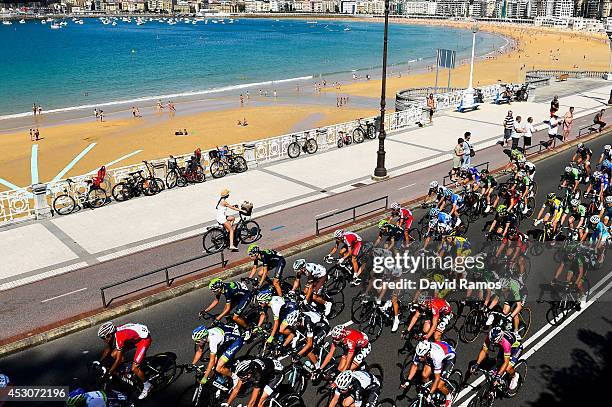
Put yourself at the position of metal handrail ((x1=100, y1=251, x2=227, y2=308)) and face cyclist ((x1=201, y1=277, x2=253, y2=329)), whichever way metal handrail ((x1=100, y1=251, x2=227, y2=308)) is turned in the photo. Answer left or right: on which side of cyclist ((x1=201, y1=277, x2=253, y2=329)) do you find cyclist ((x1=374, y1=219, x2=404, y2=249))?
left

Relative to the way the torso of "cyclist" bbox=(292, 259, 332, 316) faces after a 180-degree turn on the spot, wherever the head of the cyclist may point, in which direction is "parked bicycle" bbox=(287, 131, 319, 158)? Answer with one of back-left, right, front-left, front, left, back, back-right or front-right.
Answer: front-left

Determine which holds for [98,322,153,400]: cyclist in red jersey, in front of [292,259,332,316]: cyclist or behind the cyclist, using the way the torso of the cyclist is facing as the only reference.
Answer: in front

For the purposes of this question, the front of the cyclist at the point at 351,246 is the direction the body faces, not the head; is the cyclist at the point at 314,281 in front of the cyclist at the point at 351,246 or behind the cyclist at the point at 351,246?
in front

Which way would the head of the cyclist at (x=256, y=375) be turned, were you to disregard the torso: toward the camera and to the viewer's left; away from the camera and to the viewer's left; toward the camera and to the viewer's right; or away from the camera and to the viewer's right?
toward the camera and to the viewer's left

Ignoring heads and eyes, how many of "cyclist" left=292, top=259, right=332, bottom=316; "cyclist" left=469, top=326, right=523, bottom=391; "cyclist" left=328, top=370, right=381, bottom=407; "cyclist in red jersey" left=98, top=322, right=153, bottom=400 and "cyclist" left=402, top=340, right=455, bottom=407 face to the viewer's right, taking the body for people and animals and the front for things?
0

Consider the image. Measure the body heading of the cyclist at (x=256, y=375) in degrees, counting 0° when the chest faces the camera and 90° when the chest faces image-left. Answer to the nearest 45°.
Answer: approximately 45°

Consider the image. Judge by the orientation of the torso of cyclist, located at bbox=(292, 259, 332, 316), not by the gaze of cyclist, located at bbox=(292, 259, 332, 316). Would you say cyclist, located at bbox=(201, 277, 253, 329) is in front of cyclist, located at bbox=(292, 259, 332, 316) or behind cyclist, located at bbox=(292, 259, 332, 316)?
in front

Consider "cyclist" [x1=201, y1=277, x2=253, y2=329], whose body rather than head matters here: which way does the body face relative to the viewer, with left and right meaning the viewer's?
facing the viewer and to the left of the viewer

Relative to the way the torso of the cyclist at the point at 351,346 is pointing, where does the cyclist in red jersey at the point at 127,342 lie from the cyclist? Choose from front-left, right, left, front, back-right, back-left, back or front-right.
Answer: front-right

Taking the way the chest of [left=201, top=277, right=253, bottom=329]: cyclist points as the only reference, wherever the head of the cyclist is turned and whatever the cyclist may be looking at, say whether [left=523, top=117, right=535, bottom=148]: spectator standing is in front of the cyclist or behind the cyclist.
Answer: behind

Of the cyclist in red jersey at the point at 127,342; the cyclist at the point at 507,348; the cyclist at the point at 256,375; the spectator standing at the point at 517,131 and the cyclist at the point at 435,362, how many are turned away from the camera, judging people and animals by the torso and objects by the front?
0

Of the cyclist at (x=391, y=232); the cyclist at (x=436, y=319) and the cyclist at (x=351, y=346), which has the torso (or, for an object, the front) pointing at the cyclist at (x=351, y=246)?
the cyclist at (x=391, y=232)

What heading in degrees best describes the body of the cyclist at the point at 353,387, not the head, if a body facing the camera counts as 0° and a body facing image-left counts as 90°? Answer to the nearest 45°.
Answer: approximately 45°

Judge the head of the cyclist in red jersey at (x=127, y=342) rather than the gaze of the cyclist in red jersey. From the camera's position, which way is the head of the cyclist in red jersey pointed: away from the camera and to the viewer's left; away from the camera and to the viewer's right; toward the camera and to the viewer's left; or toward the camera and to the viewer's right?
toward the camera and to the viewer's left

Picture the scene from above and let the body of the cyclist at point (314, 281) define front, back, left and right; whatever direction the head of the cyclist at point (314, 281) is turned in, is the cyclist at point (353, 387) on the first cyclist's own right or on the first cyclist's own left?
on the first cyclist's own left

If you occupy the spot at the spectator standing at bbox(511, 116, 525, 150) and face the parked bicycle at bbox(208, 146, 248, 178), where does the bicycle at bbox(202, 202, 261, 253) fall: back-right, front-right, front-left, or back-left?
front-left

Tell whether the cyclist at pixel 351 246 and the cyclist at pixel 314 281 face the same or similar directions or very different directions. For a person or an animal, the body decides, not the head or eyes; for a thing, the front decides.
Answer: same or similar directions
